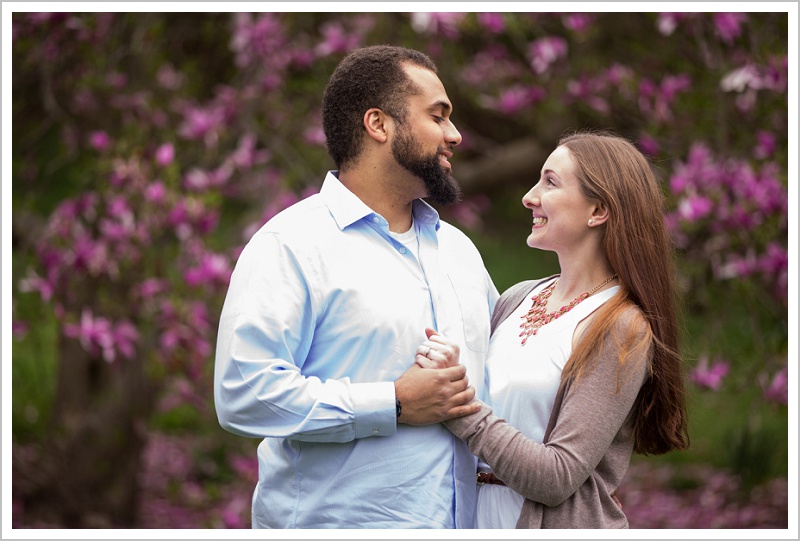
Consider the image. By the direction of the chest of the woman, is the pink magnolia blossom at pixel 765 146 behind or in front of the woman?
behind

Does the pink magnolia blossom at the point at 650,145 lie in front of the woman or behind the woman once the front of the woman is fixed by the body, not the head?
behind

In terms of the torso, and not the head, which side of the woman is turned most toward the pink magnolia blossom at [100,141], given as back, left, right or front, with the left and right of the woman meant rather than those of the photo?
right

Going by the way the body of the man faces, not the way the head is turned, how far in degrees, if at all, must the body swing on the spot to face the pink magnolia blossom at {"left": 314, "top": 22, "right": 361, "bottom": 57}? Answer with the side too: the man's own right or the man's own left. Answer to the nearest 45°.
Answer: approximately 135° to the man's own left

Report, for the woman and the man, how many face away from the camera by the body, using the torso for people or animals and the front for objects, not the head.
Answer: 0

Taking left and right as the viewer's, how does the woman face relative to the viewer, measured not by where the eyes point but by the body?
facing the viewer and to the left of the viewer

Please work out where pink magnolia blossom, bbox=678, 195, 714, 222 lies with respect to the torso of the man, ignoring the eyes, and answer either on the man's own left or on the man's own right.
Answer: on the man's own left

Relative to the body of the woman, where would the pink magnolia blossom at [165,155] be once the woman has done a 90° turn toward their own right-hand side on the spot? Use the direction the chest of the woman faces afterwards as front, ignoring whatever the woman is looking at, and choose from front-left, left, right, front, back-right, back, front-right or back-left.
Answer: front

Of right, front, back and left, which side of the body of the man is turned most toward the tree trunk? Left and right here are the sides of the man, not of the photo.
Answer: back

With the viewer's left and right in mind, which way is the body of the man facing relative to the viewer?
facing the viewer and to the right of the viewer

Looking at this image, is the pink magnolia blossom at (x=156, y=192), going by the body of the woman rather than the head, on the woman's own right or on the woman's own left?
on the woman's own right

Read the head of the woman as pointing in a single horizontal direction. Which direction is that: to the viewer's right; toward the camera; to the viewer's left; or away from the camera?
to the viewer's left

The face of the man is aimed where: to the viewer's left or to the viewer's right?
to the viewer's right

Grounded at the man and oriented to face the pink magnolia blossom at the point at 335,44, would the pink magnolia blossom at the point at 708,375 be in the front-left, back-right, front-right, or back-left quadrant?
front-right

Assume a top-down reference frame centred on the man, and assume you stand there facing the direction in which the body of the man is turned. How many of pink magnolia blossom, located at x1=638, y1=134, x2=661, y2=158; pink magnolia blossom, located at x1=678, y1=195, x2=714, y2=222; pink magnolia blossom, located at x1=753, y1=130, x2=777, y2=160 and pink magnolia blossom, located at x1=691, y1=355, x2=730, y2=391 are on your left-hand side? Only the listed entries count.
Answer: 4

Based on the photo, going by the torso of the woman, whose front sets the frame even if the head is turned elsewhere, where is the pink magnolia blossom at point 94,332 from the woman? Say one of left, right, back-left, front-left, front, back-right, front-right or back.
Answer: right

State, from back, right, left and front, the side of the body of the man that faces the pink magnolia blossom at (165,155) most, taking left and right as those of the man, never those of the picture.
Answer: back

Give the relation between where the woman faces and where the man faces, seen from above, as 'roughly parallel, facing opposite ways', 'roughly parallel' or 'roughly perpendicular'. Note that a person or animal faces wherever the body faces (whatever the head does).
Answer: roughly perpendicular
